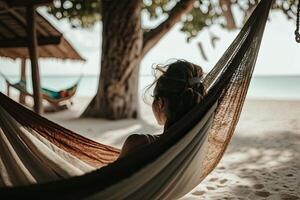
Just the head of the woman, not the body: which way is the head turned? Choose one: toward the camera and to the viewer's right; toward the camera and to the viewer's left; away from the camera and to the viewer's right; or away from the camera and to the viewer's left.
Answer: away from the camera and to the viewer's left

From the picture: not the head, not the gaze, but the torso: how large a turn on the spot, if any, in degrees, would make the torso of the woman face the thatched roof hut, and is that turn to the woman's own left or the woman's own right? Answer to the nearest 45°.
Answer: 0° — they already face it

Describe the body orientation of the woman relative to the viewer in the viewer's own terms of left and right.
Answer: facing away from the viewer and to the left of the viewer
